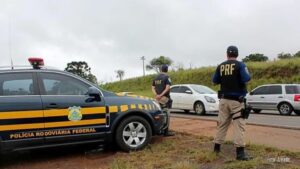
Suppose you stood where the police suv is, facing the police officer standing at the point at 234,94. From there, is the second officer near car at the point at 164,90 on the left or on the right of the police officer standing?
left

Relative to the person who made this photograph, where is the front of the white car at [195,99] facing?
facing the viewer and to the right of the viewer

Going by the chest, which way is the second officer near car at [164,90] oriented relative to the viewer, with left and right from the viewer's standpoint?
facing away from the viewer and to the right of the viewer

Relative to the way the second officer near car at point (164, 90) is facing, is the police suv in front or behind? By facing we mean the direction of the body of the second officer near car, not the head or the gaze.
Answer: behind

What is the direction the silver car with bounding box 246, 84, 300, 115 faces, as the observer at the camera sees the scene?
facing away from the viewer and to the left of the viewer

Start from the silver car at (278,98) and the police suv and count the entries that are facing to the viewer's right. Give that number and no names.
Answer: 1

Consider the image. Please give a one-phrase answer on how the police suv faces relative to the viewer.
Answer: facing to the right of the viewer

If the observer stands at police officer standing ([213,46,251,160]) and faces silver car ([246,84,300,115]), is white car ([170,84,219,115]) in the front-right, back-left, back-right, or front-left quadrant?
front-left

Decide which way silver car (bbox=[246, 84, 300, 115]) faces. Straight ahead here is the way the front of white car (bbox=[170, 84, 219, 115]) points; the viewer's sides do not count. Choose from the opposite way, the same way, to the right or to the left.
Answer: the opposite way

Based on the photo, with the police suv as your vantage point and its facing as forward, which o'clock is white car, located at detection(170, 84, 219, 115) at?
The white car is roughly at 10 o'clock from the police suv.

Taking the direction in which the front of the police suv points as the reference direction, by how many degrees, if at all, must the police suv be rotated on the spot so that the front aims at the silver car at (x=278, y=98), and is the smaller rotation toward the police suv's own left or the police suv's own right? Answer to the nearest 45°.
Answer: approximately 45° to the police suv's own left

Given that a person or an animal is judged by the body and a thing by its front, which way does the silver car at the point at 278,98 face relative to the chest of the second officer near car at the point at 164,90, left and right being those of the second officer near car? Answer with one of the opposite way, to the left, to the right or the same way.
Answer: to the left
